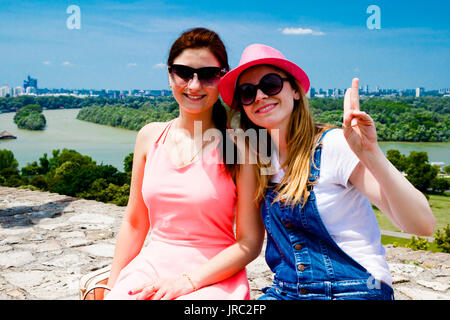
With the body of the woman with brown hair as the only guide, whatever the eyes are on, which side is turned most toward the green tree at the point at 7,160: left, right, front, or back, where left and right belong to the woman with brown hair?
back

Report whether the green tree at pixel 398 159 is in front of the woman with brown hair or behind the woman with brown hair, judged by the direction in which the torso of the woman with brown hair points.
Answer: behind

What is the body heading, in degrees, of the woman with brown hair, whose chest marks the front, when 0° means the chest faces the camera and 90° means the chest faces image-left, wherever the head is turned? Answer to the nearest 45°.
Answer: approximately 0°

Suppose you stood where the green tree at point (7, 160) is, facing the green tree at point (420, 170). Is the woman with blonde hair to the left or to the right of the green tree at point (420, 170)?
right

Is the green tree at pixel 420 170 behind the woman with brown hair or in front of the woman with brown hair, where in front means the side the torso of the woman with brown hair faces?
behind

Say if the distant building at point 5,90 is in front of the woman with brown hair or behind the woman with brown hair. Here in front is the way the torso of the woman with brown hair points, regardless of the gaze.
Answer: behind
